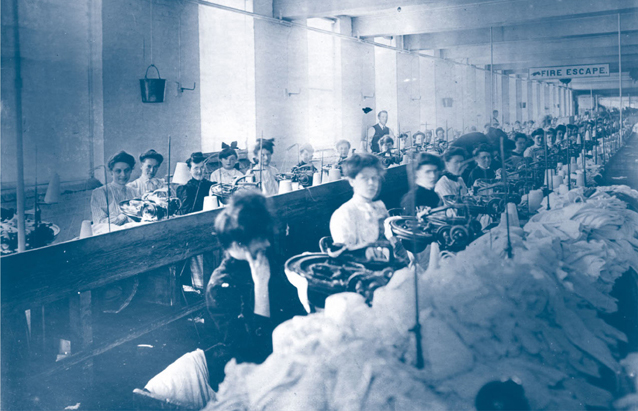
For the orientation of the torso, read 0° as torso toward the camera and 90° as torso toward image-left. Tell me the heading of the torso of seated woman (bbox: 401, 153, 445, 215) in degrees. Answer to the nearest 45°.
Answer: approximately 315°

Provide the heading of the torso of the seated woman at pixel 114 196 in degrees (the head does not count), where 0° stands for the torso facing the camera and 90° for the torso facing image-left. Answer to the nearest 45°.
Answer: approximately 315°
